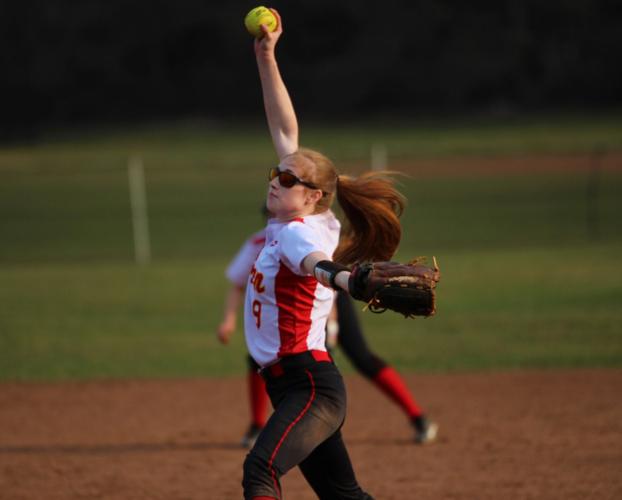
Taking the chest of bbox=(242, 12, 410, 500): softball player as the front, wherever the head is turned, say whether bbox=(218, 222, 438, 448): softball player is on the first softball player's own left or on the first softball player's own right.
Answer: on the first softball player's own right

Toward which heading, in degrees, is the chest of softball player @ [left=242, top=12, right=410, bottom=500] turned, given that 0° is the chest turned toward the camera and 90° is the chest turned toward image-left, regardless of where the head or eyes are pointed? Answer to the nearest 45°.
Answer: approximately 90°

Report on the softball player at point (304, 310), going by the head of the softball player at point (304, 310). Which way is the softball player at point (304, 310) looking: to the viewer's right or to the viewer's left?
to the viewer's left
